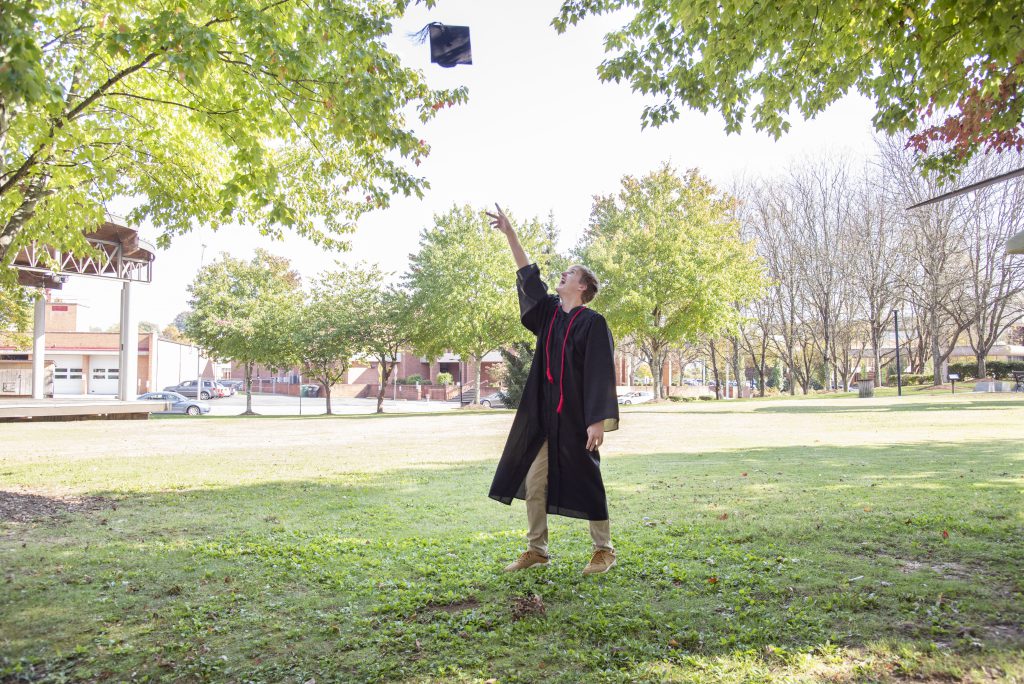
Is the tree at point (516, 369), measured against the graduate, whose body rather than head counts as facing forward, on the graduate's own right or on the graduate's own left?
on the graduate's own right

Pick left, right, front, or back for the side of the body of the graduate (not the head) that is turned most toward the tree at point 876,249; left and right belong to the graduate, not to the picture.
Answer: back

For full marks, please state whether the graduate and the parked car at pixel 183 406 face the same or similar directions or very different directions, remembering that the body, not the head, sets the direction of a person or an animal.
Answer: very different directions

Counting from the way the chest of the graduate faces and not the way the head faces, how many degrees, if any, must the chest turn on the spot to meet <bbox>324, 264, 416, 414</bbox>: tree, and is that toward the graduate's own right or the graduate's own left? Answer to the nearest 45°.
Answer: approximately 135° to the graduate's own right

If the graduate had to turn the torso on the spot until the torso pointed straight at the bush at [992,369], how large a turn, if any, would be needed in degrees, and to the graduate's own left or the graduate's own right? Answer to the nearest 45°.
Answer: approximately 180°

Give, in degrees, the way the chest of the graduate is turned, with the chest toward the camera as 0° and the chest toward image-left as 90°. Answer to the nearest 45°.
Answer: approximately 45°
